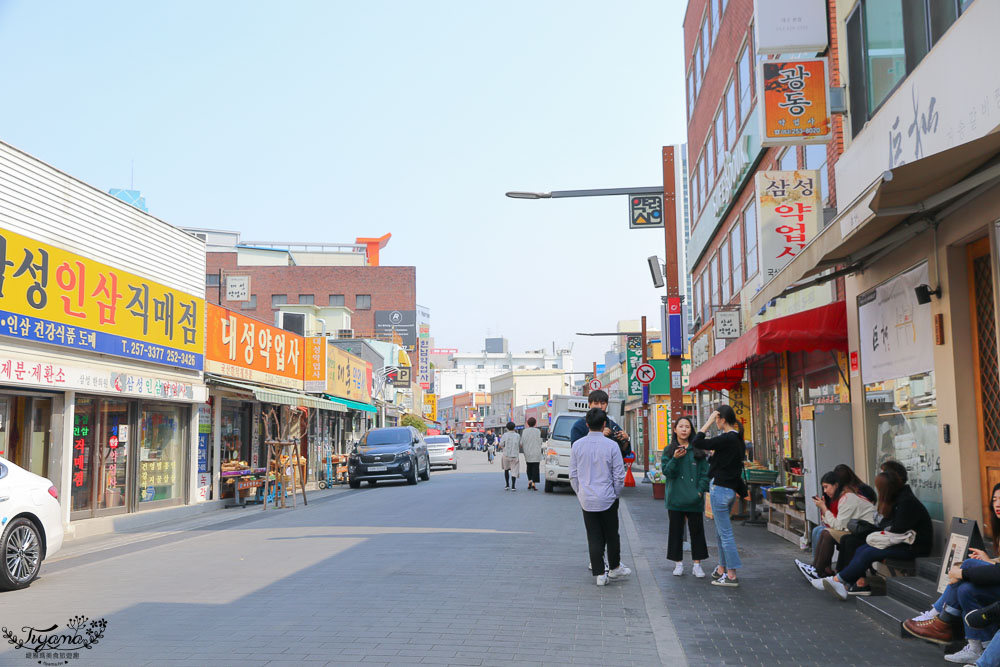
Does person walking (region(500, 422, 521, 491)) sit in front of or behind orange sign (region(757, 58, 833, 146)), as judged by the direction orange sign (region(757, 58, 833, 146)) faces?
behind

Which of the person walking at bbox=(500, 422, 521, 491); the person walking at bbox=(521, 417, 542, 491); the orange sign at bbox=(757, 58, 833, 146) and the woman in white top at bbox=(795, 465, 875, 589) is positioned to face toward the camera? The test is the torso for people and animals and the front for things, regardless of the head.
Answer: the orange sign

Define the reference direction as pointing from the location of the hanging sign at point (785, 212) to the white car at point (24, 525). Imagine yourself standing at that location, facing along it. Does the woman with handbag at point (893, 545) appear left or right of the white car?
left

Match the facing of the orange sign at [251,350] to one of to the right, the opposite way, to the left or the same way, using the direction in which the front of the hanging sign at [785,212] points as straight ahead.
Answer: to the left

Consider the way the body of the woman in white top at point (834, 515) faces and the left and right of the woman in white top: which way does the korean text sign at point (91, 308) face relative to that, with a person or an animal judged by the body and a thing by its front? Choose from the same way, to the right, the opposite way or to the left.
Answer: the opposite way

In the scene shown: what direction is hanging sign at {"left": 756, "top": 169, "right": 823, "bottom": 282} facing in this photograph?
toward the camera

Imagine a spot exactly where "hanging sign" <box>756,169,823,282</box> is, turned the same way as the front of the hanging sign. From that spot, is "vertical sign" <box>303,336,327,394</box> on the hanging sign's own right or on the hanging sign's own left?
on the hanging sign's own right

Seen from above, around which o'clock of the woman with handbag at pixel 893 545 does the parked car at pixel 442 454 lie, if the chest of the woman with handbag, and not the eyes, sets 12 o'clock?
The parked car is roughly at 2 o'clock from the woman with handbag.

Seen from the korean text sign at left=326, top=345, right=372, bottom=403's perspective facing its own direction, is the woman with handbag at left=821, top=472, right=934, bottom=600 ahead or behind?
ahead

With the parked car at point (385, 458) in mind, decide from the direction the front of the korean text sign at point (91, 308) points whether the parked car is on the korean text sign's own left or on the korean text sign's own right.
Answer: on the korean text sign's own left

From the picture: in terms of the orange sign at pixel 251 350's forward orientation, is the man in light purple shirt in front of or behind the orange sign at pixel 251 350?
in front

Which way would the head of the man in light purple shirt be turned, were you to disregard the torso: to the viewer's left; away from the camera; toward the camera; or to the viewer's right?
away from the camera
